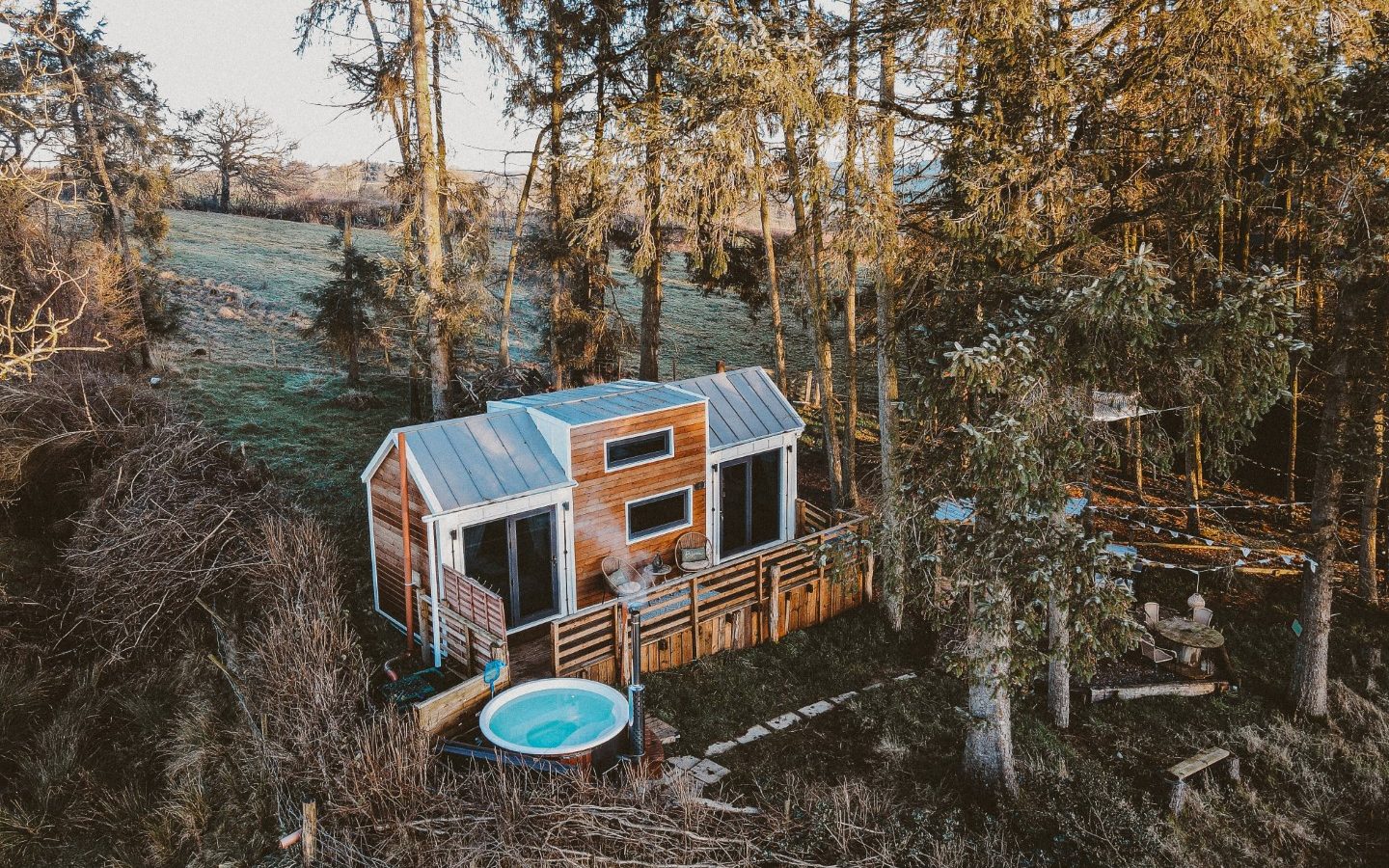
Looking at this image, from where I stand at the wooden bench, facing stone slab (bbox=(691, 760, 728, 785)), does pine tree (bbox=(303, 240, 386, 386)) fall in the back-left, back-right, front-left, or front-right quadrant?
front-right

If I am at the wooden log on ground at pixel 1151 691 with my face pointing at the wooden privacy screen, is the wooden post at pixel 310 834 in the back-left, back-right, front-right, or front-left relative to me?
front-left

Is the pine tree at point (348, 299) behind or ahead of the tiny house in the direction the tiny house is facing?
behind

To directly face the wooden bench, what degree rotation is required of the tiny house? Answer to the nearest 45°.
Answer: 0° — it already faces it

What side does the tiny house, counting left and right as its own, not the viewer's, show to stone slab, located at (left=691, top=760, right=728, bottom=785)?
front

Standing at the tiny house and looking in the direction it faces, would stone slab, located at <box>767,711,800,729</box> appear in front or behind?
in front

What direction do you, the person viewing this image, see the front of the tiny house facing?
facing the viewer and to the right of the viewer

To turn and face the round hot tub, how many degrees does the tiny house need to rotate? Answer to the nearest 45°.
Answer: approximately 45° to its right

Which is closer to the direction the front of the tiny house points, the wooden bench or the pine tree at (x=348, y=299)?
the wooden bench

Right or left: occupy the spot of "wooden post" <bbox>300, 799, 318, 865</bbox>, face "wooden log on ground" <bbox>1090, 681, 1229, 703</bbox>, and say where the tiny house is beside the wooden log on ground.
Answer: left

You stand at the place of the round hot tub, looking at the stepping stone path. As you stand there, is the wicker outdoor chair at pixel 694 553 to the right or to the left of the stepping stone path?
left
